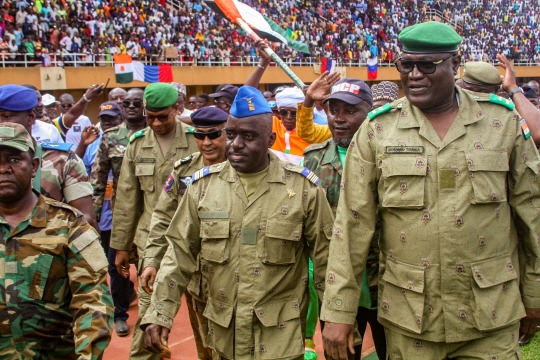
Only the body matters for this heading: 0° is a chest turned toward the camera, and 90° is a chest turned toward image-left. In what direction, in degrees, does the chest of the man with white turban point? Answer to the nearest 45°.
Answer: approximately 0°

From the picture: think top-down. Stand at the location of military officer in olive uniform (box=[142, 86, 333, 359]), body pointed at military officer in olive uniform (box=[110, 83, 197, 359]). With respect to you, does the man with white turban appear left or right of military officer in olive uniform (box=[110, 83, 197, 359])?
right

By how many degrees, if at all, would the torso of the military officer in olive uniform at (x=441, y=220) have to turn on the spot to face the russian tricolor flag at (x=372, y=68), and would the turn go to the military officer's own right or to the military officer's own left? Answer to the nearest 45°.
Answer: approximately 180°

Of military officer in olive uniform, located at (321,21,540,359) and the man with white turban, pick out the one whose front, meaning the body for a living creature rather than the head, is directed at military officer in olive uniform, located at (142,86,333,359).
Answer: the man with white turban

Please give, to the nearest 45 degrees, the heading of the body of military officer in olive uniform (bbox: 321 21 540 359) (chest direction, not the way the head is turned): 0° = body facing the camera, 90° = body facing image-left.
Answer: approximately 0°

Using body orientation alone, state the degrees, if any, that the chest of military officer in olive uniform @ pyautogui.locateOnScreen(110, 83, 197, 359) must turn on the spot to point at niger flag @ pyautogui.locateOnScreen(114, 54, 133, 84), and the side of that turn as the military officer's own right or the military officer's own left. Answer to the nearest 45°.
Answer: approximately 180°

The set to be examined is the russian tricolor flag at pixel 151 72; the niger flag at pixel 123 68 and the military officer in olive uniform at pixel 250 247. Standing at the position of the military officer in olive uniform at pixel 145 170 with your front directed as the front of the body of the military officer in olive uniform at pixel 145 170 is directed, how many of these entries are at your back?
2
